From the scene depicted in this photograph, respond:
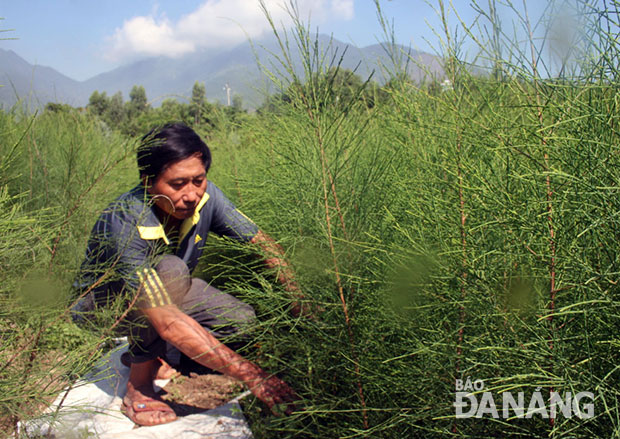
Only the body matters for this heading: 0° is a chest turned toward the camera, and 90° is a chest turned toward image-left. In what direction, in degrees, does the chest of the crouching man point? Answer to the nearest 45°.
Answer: approximately 315°
